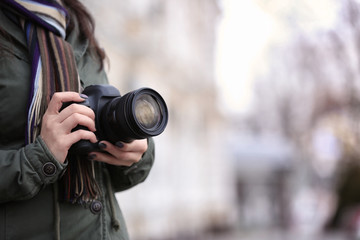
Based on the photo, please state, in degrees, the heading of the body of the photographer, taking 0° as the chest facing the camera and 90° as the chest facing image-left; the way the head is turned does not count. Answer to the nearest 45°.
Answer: approximately 315°
